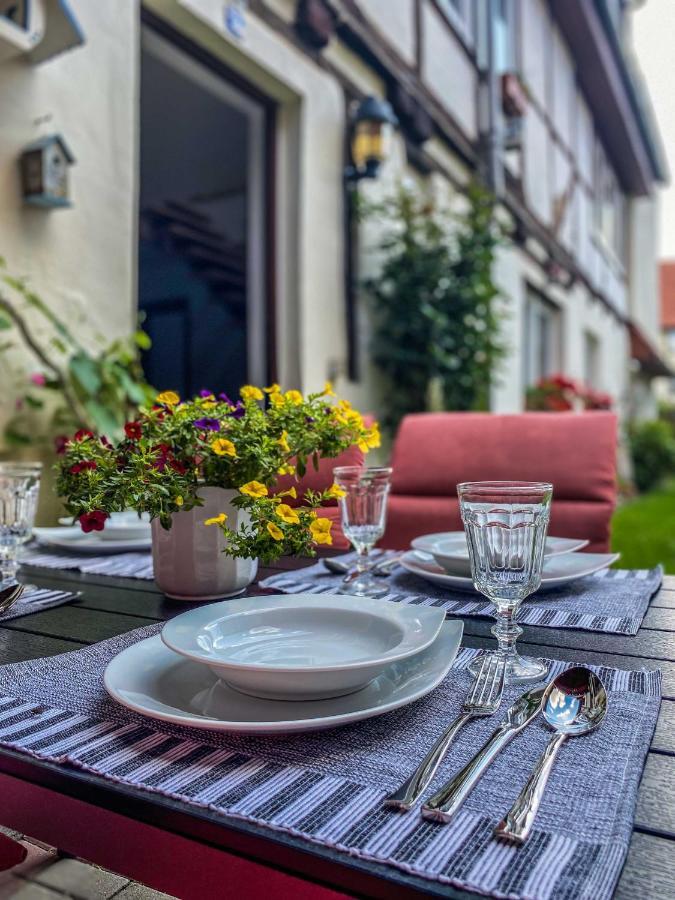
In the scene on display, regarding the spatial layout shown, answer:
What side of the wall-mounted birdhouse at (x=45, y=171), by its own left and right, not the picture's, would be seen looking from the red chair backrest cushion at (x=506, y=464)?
front

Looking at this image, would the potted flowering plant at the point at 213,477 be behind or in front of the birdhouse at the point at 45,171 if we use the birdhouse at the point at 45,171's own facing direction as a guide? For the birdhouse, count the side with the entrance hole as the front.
in front

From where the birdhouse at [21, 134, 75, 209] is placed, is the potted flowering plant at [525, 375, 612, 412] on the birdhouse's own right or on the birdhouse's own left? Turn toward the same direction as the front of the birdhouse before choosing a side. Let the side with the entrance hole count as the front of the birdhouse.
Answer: on the birdhouse's own left

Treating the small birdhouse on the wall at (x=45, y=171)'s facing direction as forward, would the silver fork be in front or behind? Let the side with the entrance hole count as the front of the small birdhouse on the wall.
in front

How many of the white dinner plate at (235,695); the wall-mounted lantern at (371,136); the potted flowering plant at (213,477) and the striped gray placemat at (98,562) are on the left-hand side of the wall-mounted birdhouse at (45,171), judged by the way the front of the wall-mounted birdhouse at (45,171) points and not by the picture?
1

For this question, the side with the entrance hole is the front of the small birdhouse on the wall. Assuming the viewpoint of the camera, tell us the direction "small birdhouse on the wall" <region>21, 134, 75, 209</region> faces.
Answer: facing the viewer and to the right of the viewer

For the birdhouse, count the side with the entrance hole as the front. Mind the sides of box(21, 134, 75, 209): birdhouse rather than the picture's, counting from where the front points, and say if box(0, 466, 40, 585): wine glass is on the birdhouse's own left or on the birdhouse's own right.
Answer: on the birdhouse's own right

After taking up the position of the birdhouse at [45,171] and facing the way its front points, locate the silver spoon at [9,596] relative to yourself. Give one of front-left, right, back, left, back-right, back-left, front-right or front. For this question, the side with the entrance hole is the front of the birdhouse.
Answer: front-right

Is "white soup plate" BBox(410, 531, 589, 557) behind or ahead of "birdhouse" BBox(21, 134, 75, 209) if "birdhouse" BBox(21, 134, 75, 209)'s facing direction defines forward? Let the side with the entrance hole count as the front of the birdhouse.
ahead

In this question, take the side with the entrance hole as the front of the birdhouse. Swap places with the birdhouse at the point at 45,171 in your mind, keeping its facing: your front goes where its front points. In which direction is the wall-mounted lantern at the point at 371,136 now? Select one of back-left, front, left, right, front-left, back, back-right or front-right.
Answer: left
